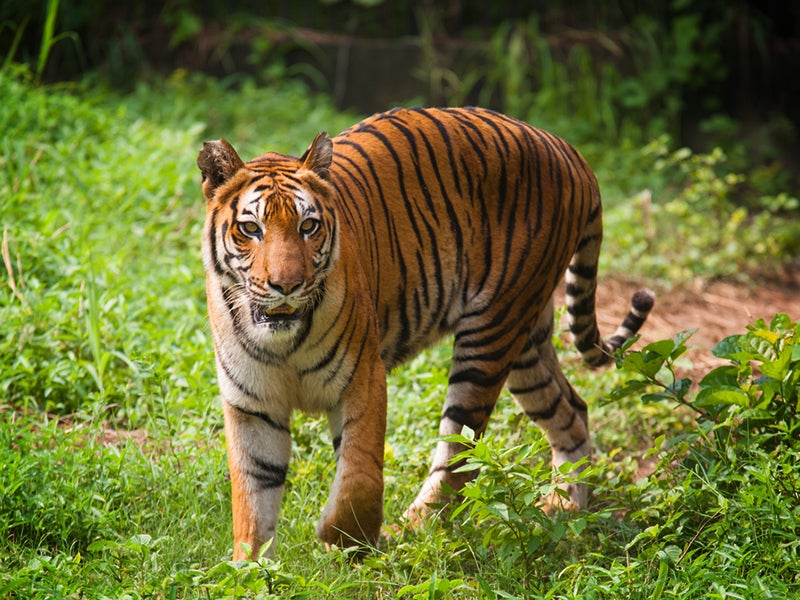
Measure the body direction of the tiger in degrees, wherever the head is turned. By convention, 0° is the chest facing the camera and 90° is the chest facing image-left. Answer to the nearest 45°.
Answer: approximately 45°
